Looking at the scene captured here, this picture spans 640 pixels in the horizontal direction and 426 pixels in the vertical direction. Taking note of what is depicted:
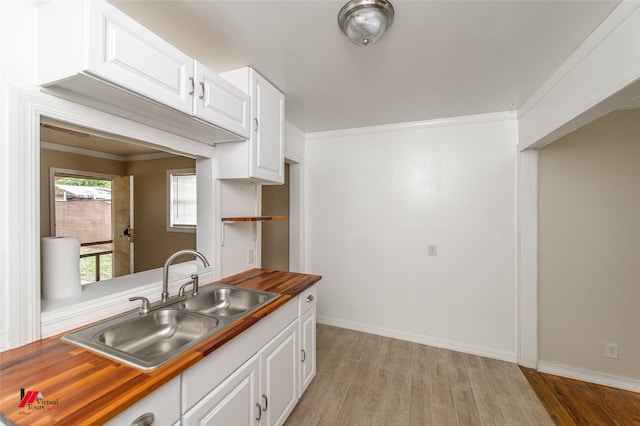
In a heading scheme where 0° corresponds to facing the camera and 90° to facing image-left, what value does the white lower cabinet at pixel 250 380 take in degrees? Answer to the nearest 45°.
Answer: approximately 315°

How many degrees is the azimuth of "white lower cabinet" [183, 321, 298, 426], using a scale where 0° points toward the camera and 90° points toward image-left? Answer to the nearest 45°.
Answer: approximately 315°

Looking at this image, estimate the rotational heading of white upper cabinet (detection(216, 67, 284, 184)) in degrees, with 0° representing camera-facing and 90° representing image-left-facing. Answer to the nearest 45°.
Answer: approximately 315°
